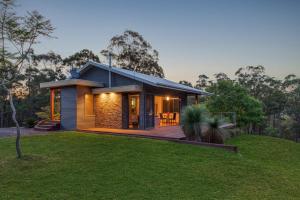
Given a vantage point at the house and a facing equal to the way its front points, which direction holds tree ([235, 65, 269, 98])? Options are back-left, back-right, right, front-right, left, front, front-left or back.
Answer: back-left

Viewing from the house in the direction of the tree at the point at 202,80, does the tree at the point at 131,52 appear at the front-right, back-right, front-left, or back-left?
front-left

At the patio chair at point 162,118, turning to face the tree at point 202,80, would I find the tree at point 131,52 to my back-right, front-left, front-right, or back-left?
front-left

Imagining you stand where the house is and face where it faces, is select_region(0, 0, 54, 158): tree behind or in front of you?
in front

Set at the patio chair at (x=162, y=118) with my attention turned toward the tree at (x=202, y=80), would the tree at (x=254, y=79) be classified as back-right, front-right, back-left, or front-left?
front-right

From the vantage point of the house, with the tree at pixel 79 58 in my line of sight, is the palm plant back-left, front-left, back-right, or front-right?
back-right

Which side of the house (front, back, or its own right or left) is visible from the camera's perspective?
front

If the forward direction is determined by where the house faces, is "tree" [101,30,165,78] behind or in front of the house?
behind

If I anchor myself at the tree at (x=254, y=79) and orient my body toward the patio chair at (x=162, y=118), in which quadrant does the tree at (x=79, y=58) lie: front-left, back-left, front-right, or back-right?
front-right

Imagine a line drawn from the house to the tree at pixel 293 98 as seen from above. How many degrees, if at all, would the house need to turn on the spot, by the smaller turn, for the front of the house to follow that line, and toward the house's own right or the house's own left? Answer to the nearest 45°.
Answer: approximately 135° to the house's own left

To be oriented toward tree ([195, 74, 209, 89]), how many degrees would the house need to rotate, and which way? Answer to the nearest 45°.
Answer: approximately 135° to its left
